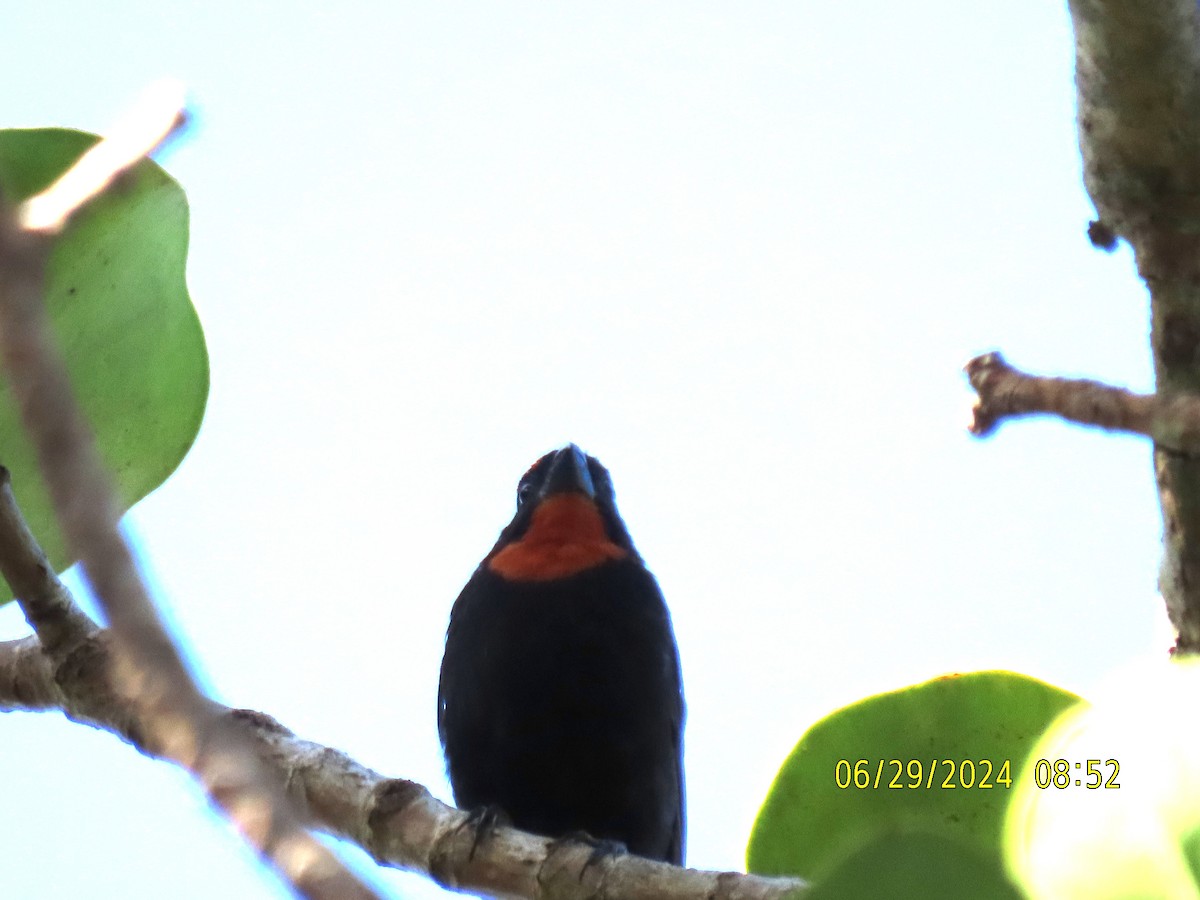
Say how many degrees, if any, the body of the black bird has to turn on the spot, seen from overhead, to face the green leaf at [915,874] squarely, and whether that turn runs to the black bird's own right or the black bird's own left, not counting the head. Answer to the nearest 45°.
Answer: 0° — it already faces it

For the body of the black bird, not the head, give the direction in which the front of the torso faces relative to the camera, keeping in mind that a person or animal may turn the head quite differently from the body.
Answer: toward the camera

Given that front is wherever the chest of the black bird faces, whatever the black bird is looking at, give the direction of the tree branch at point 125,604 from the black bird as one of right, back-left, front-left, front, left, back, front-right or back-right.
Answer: front
